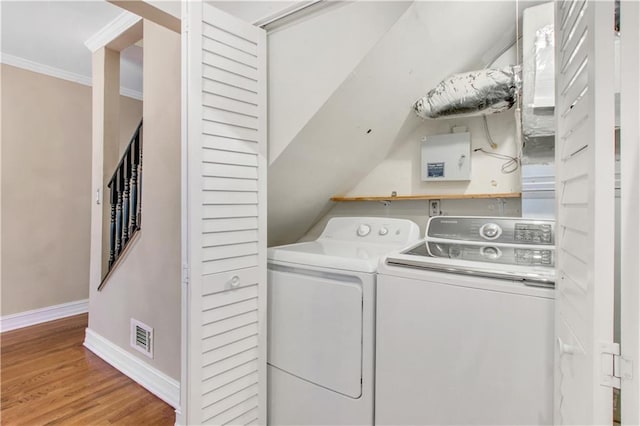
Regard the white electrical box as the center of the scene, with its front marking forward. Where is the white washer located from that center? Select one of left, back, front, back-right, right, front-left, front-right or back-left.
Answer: front

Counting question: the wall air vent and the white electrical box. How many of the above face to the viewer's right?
0

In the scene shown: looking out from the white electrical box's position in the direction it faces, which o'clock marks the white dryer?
The white dryer is roughly at 1 o'clock from the white electrical box.

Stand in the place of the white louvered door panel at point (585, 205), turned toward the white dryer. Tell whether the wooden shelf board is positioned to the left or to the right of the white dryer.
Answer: right

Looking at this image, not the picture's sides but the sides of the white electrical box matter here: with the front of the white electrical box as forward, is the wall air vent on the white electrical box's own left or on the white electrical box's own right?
on the white electrical box's own right

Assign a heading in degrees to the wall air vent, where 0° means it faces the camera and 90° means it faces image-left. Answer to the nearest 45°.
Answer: approximately 45°

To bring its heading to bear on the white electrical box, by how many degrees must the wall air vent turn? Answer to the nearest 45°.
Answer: approximately 90° to its left

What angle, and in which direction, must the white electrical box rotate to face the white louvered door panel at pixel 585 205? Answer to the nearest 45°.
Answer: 0° — it already faces it

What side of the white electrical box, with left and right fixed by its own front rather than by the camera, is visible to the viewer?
front
